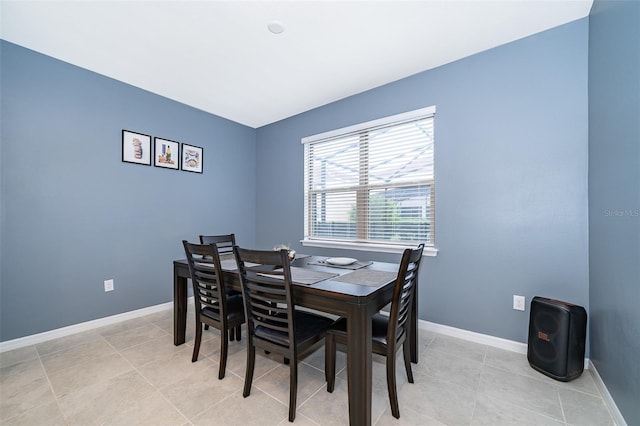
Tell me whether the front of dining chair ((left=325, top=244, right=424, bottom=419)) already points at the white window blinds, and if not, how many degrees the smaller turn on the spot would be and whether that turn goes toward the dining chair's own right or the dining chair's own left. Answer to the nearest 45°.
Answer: approximately 45° to the dining chair's own right

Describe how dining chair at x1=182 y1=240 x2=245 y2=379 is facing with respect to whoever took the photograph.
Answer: facing away from the viewer and to the right of the viewer

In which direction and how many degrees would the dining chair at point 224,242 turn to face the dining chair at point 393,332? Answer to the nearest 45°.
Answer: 0° — it already faces it

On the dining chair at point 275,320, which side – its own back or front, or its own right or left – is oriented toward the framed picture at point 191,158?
left

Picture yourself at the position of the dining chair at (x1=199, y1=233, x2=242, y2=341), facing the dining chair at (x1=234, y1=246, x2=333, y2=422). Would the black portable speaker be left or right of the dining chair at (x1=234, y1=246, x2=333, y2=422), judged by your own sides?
left

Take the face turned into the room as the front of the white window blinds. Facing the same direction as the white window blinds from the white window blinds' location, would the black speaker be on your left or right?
on your left

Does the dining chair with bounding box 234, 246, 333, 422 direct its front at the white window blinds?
yes

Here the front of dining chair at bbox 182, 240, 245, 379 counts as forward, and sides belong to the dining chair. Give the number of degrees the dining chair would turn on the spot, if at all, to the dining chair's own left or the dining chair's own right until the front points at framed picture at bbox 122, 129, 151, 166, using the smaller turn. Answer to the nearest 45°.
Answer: approximately 90° to the dining chair's own left

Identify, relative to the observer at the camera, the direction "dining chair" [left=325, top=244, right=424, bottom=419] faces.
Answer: facing away from the viewer and to the left of the viewer
